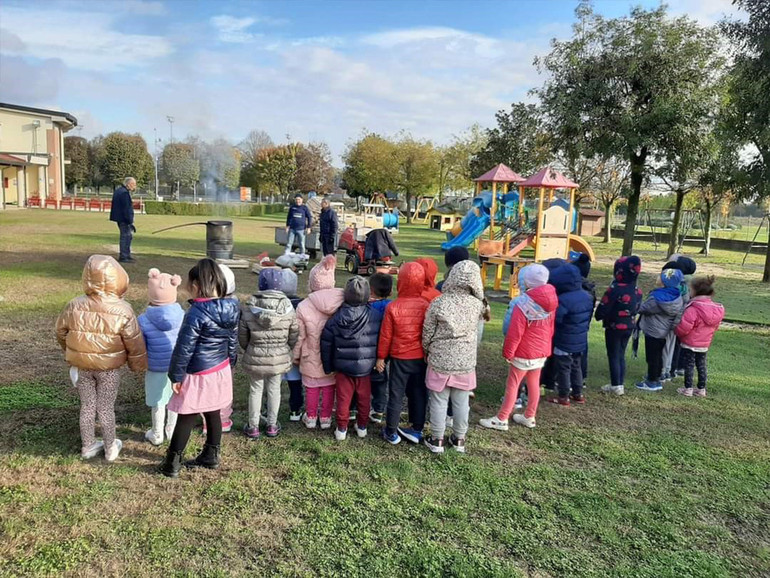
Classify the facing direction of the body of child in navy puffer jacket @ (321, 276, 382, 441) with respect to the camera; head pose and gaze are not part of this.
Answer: away from the camera

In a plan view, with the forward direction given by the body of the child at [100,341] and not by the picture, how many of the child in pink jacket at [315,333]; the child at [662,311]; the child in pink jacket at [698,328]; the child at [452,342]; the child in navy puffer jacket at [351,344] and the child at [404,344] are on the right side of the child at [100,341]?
6

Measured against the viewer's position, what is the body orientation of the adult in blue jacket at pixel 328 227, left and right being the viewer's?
facing the viewer and to the left of the viewer

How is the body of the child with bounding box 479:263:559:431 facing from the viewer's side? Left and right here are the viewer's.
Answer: facing away from the viewer and to the left of the viewer

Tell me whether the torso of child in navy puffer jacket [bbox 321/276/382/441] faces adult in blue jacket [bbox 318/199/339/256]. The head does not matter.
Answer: yes

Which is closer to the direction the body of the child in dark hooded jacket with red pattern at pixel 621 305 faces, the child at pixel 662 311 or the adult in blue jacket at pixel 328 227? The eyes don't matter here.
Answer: the adult in blue jacket

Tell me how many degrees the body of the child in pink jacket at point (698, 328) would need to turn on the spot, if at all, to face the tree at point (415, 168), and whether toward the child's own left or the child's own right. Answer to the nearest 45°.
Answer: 0° — they already face it

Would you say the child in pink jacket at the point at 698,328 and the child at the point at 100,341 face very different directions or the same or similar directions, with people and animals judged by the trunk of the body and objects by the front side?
same or similar directions

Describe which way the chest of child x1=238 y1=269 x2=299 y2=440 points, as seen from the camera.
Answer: away from the camera

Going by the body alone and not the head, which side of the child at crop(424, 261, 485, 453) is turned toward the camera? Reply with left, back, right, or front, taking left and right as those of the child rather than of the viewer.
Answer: back

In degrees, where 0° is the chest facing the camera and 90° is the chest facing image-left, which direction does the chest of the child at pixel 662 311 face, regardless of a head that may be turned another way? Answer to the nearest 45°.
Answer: approximately 135°

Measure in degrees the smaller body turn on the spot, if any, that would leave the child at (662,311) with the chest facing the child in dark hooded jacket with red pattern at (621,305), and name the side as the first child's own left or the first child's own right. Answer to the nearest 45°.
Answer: approximately 90° to the first child's own left

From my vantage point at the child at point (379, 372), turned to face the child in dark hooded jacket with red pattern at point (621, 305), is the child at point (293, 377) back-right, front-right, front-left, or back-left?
back-left

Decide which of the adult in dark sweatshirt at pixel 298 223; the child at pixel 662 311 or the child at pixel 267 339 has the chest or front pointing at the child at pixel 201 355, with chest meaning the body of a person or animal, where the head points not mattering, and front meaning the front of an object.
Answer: the adult in dark sweatshirt

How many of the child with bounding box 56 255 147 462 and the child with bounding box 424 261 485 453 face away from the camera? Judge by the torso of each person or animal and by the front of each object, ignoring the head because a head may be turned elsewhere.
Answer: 2

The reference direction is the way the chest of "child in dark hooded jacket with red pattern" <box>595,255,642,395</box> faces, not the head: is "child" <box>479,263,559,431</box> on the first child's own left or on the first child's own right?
on the first child's own left

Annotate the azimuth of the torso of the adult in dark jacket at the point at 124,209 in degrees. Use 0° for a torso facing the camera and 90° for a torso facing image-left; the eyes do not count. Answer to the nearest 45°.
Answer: approximately 270°

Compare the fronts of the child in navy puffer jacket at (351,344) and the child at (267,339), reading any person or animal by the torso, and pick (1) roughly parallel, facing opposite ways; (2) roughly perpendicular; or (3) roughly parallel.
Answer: roughly parallel

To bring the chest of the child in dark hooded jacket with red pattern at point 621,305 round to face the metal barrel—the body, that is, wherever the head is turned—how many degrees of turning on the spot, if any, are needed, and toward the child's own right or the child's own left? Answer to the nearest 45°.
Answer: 0° — they already face it

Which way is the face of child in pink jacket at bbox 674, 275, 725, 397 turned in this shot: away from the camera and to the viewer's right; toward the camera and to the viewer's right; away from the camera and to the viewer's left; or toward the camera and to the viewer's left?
away from the camera and to the viewer's left

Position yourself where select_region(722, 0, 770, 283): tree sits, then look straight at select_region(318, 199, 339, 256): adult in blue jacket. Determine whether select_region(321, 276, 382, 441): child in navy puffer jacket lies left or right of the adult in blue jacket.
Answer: left
